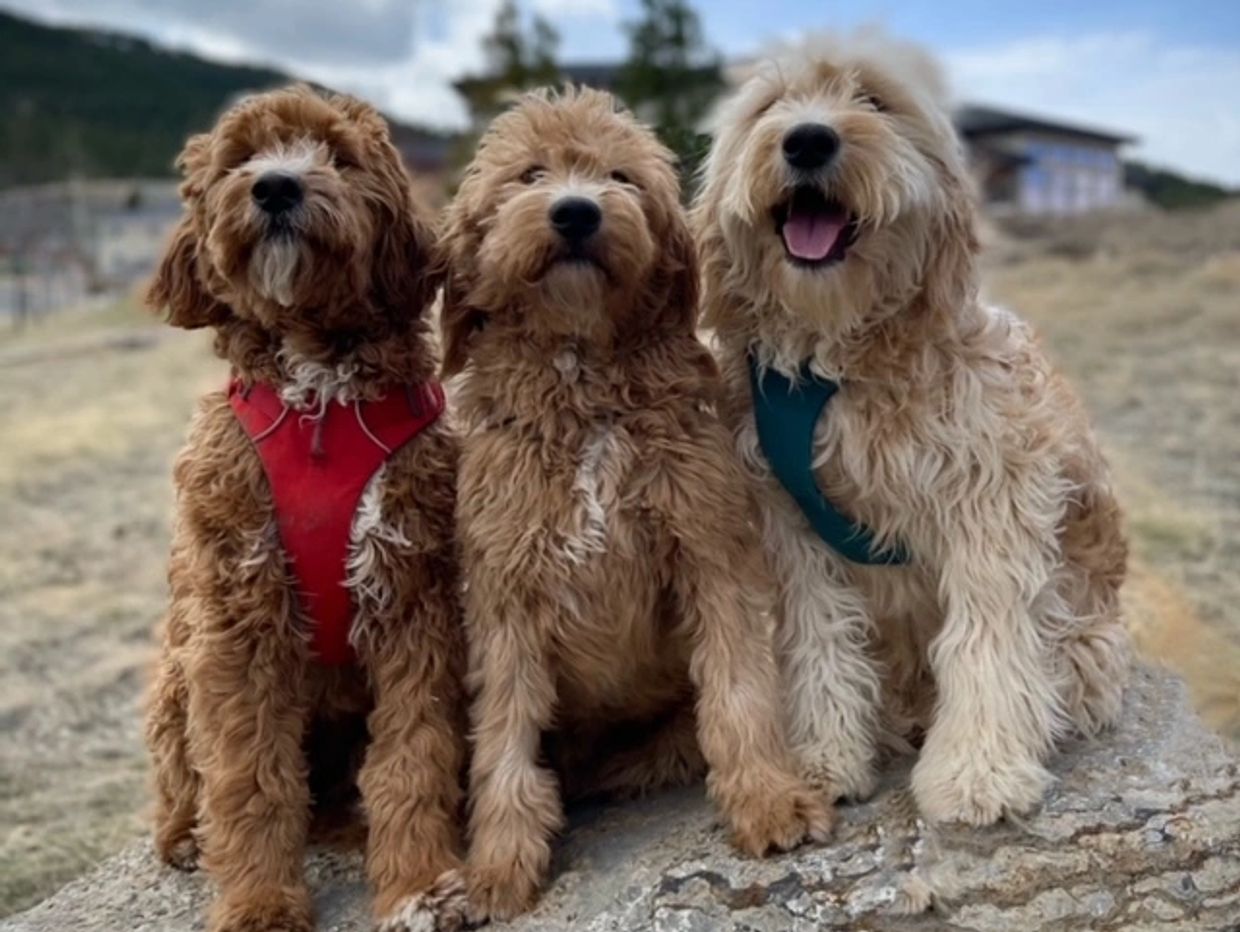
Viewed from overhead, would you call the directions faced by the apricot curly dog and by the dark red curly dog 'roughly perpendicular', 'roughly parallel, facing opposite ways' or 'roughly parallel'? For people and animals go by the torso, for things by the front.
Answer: roughly parallel

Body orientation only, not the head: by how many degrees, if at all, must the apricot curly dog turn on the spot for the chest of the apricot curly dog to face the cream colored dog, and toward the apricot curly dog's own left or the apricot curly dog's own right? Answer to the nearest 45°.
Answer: approximately 90° to the apricot curly dog's own left

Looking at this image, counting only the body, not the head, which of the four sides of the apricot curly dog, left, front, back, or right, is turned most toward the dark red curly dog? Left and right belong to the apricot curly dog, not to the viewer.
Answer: right

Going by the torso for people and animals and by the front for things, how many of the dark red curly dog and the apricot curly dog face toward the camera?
2

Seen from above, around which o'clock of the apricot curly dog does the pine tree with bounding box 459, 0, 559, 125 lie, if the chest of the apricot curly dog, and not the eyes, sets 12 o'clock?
The pine tree is roughly at 6 o'clock from the apricot curly dog.

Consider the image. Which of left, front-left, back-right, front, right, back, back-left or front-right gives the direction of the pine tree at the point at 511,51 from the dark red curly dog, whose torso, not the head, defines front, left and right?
back

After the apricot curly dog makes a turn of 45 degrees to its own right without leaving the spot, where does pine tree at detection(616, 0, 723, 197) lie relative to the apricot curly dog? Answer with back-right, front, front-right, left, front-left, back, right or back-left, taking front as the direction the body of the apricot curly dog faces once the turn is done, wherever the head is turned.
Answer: back-right

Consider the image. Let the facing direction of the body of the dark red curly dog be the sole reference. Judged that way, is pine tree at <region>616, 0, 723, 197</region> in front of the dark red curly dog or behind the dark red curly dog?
behind

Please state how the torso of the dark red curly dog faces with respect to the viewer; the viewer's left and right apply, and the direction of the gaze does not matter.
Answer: facing the viewer
